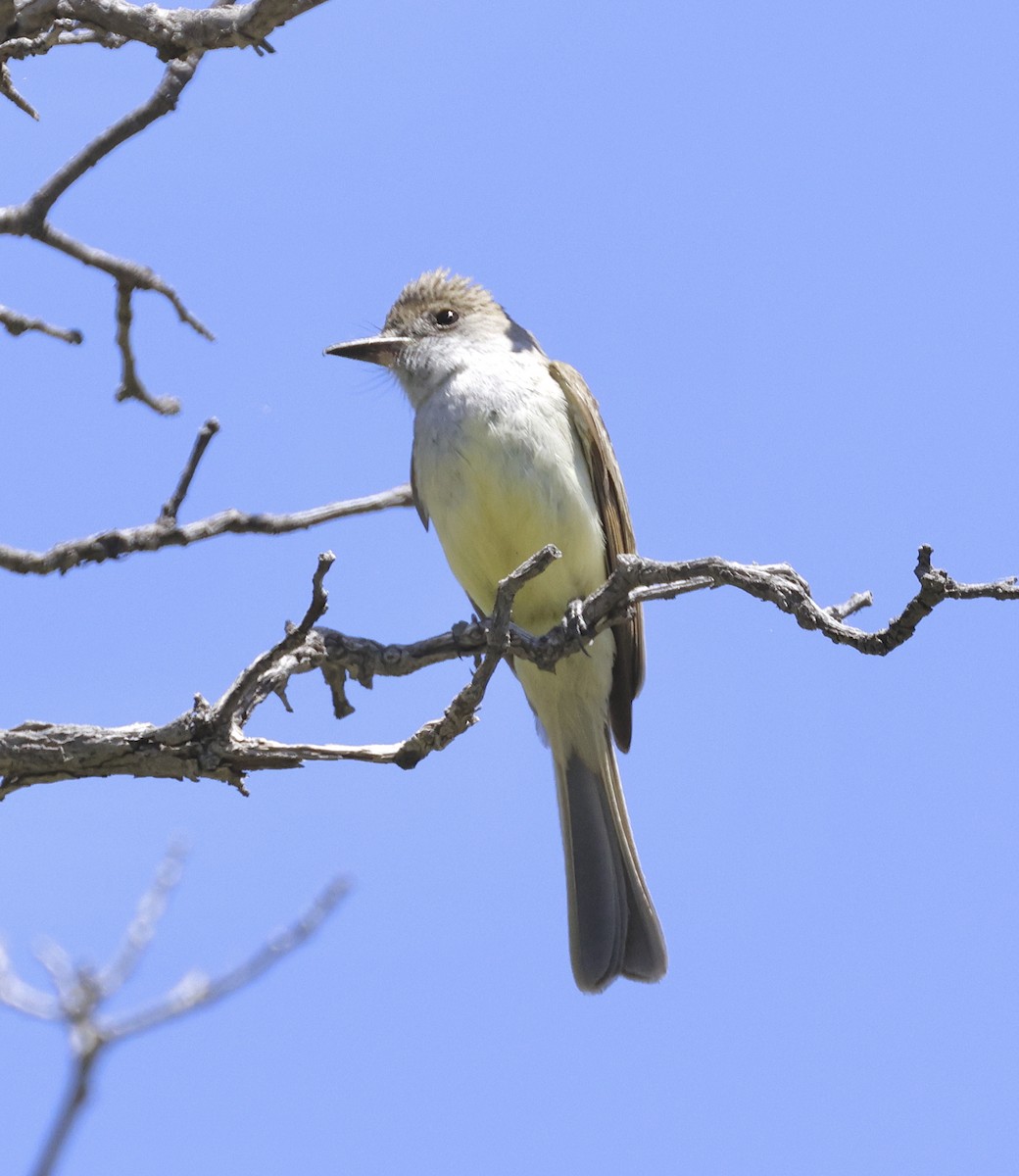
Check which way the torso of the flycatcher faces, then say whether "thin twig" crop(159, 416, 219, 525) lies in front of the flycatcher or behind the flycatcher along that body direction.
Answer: in front

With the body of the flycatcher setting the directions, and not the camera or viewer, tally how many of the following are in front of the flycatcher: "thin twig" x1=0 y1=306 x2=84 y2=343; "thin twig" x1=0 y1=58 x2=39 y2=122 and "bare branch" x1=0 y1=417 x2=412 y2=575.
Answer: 3

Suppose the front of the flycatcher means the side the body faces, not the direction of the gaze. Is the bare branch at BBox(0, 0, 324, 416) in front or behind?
in front

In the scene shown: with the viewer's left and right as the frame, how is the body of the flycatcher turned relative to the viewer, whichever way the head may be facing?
facing the viewer and to the left of the viewer

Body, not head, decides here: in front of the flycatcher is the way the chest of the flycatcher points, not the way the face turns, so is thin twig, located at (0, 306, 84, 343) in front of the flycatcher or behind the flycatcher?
in front
